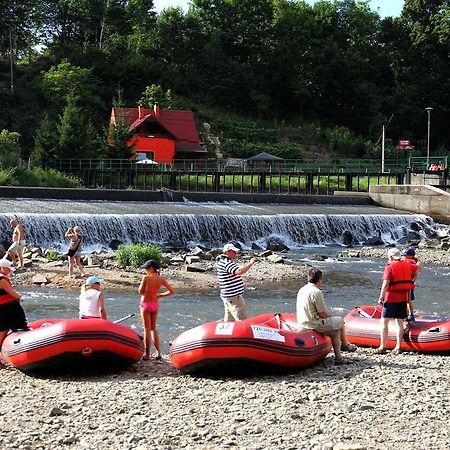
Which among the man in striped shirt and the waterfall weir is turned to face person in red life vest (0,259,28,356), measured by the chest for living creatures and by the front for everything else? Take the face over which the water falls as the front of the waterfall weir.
the waterfall weir

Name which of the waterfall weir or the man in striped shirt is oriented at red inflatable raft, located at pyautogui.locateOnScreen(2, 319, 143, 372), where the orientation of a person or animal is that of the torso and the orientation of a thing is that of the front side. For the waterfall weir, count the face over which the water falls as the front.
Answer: the waterfall weir

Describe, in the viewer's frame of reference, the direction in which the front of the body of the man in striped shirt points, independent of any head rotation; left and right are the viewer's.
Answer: facing to the right of the viewer

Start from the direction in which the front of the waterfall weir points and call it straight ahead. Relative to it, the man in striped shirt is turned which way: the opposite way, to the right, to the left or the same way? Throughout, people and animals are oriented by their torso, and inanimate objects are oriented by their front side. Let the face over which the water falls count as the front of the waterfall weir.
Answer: to the left

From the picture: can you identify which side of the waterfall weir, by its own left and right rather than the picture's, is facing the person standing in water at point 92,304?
front

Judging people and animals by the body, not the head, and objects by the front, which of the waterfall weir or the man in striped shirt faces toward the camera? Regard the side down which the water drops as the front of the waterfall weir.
the waterfall weir

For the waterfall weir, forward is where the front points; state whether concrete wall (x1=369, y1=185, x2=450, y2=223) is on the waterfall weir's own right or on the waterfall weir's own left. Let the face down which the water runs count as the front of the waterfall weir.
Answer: on the waterfall weir's own left

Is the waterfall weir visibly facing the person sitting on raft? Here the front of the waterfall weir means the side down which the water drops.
yes

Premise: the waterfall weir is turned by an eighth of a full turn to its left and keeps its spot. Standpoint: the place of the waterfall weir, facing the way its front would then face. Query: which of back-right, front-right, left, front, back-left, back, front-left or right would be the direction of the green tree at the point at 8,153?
back

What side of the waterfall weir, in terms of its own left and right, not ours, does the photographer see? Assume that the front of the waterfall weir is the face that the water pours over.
front

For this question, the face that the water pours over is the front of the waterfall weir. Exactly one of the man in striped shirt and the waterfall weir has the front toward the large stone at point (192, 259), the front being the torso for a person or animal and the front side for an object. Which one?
the waterfall weir

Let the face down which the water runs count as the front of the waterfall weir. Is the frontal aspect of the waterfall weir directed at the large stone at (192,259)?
yes

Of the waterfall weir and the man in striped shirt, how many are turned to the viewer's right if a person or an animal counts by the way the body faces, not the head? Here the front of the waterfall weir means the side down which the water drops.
1

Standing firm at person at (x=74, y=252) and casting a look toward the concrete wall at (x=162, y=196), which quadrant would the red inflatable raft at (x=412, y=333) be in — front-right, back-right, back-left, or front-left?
back-right
